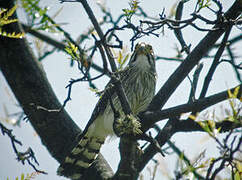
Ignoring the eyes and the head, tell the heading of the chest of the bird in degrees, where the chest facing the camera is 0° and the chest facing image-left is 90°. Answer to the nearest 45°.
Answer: approximately 315°
